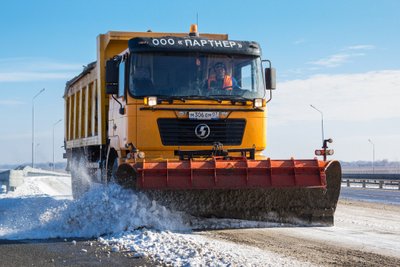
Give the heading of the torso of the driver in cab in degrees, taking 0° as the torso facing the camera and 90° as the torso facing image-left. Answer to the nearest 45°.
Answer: approximately 0°

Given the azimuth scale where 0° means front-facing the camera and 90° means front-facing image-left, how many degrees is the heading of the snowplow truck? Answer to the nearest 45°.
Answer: approximately 315°
